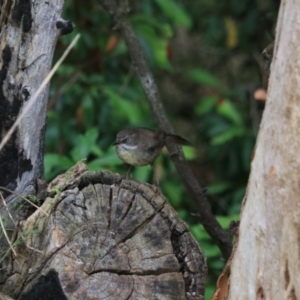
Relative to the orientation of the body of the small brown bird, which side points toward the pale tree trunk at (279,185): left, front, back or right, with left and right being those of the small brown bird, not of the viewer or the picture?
back

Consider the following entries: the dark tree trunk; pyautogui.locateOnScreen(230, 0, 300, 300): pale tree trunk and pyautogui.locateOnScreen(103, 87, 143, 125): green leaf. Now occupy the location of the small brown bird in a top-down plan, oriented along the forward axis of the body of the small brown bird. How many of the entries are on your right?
1

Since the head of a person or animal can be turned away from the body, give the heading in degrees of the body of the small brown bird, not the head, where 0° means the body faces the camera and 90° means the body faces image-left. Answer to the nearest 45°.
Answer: approximately 90°

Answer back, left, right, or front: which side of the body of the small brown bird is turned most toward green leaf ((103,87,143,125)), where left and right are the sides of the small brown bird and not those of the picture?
right
